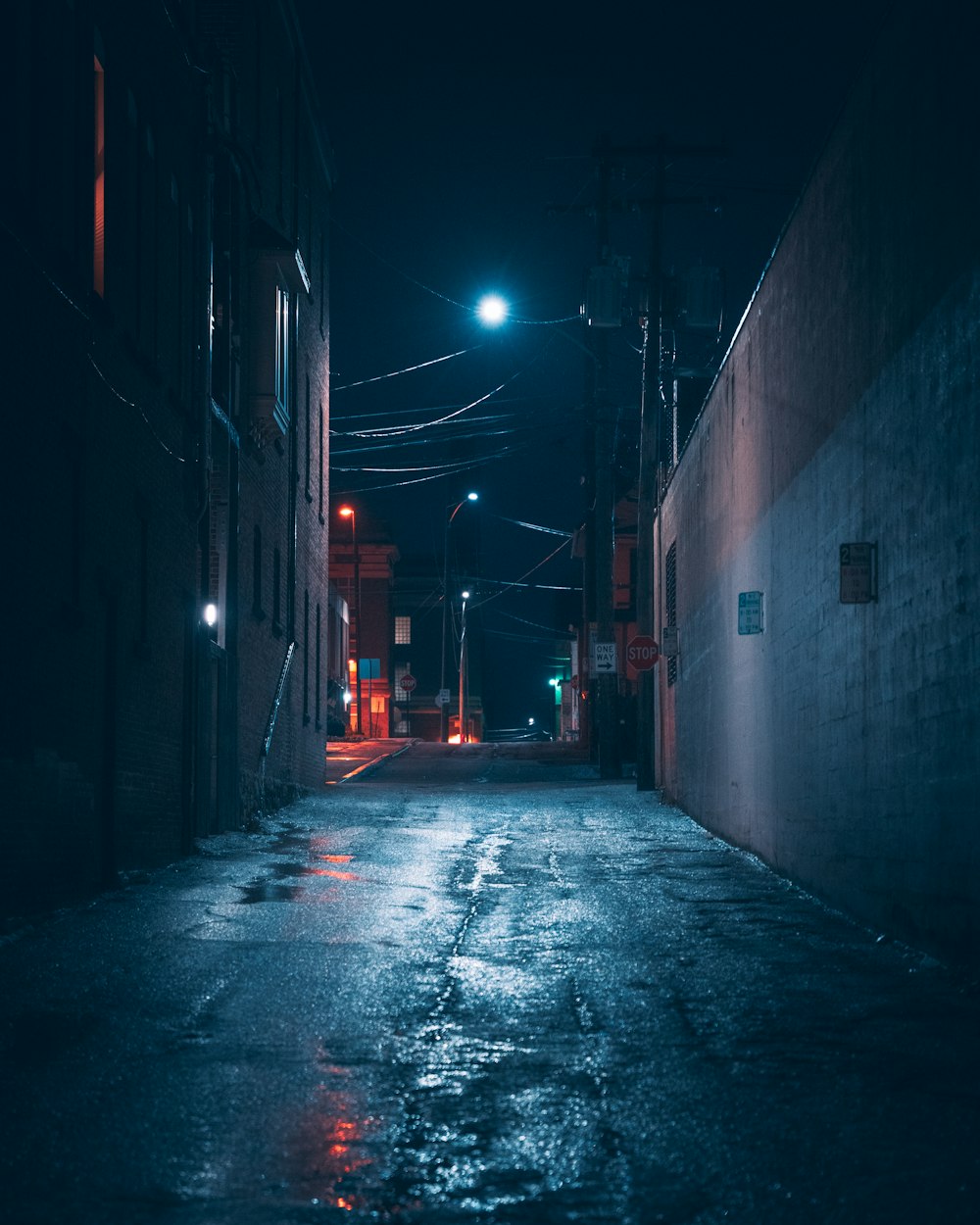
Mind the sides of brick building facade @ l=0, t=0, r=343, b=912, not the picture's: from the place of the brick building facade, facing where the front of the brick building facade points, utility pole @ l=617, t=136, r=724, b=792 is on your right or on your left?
on your left

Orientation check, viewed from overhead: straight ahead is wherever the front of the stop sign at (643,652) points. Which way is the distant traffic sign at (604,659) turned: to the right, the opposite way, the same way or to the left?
the same way

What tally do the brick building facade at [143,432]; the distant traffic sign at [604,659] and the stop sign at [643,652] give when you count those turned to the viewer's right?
1

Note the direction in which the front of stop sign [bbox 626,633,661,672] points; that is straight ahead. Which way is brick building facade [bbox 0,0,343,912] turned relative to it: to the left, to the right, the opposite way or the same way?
to the left

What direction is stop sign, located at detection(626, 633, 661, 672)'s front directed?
toward the camera

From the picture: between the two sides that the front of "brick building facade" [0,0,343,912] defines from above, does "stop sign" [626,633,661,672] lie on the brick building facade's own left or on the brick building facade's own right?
on the brick building facade's own left

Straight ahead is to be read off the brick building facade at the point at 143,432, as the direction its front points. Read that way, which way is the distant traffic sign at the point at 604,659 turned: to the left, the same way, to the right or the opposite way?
to the right

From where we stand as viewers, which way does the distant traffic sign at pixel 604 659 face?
facing the viewer

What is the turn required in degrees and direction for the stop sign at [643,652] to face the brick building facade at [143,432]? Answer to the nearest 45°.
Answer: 0° — it already faces it

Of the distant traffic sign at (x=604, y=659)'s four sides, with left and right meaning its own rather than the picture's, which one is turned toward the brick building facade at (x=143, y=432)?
front

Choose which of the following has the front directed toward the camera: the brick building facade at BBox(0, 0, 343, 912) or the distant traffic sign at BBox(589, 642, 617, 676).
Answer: the distant traffic sign

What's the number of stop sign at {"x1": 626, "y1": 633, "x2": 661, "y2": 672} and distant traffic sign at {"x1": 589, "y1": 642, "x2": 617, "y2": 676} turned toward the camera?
2

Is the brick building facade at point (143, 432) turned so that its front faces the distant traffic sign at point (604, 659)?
no

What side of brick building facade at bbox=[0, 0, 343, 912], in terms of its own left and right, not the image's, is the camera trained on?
right

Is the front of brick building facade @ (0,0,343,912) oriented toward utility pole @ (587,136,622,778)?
no
